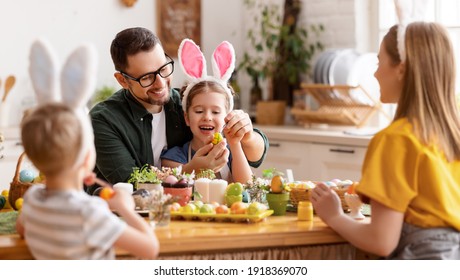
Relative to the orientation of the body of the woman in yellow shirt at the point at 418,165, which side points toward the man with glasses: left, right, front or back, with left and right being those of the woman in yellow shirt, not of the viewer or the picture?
front

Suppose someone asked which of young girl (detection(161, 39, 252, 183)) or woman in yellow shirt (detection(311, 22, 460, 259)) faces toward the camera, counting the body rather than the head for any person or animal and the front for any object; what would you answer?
the young girl

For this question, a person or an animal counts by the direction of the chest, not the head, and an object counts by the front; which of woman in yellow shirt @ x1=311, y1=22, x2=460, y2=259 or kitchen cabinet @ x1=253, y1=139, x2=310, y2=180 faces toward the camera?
the kitchen cabinet

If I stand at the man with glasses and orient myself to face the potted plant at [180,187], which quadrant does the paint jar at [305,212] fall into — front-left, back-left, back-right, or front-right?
front-left

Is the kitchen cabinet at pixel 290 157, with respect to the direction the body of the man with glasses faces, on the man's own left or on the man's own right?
on the man's own left

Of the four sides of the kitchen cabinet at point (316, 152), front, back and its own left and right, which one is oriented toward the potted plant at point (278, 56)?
right

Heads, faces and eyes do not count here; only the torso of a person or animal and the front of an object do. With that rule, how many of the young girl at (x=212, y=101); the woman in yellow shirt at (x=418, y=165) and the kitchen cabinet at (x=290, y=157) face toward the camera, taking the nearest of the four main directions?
2

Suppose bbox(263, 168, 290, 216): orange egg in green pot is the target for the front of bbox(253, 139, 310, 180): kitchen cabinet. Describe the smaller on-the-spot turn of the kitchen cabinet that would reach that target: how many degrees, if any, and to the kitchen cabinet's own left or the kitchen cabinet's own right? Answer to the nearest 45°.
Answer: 0° — it already faces it

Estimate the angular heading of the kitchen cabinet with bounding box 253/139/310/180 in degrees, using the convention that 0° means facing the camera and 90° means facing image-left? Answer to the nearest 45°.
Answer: approximately 0°

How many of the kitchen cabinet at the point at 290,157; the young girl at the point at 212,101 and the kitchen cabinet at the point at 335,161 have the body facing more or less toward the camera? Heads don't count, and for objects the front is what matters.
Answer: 3

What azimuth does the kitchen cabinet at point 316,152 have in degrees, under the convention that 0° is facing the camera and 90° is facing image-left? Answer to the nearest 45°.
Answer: approximately 0°

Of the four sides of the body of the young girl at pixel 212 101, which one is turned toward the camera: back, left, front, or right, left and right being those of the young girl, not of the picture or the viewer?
front

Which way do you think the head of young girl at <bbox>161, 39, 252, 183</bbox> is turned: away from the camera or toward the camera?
toward the camera

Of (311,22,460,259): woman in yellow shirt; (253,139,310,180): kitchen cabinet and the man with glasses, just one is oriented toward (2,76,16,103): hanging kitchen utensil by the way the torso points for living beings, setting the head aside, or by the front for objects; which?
the woman in yellow shirt

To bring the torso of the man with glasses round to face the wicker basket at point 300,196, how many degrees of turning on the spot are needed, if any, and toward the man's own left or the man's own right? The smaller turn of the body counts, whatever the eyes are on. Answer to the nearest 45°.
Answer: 0° — they already face it

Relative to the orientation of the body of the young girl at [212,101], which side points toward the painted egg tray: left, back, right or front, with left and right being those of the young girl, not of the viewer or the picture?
front

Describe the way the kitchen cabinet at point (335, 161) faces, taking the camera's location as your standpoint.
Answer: facing the viewer
